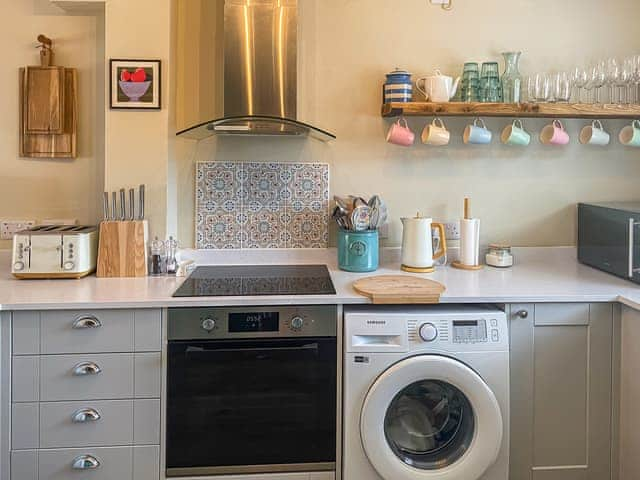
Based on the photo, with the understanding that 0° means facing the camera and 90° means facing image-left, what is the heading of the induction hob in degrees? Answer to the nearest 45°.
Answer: approximately 0°

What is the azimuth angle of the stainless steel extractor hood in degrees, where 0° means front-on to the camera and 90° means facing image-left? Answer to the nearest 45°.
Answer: approximately 0°

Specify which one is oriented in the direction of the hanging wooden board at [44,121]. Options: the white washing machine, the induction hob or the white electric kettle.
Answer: the white electric kettle
